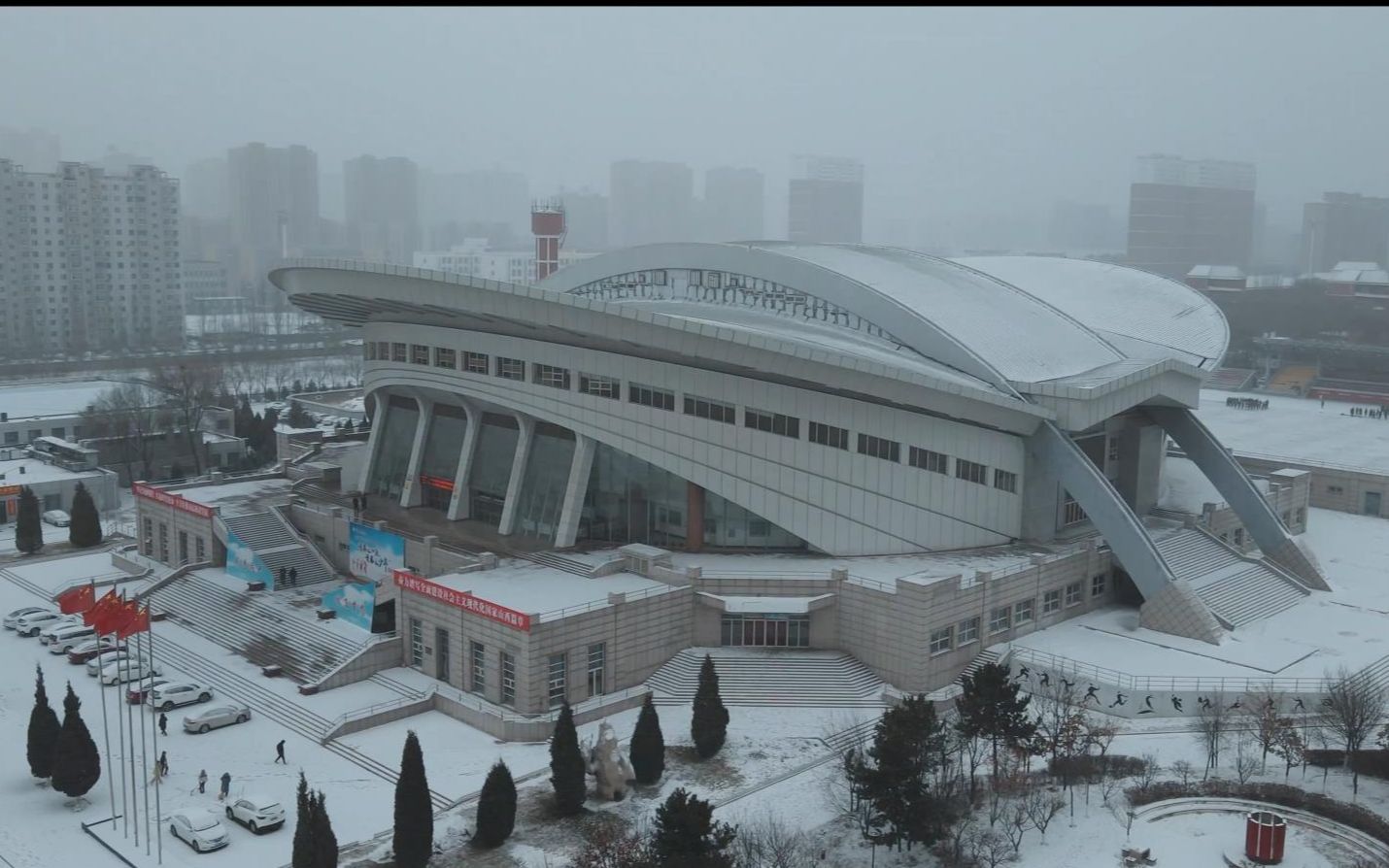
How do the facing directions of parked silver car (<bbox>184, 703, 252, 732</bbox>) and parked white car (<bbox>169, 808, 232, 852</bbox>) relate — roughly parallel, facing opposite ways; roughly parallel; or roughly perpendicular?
roughly perpendicular

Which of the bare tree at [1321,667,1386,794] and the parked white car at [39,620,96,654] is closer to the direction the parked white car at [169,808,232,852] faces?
the bare tree

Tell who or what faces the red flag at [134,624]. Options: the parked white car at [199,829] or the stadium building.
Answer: the stadium building

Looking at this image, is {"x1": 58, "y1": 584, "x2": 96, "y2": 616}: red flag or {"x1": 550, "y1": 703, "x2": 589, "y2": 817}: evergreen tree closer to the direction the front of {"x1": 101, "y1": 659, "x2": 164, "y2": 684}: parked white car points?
the red flag

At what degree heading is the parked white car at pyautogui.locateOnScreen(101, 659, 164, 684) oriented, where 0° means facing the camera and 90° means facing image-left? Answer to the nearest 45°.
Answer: approximately 45°

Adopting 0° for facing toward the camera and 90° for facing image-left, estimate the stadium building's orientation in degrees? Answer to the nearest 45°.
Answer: approximately 45°
